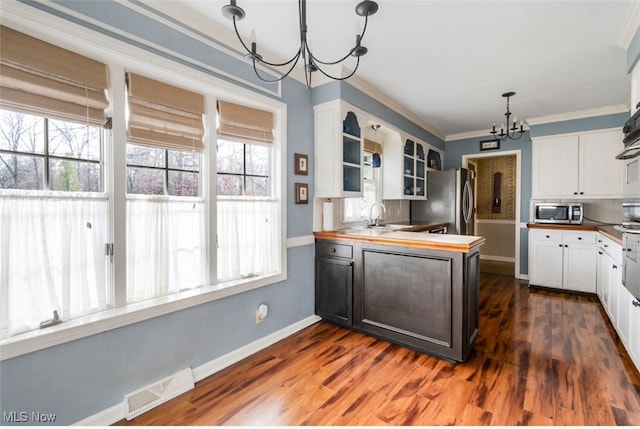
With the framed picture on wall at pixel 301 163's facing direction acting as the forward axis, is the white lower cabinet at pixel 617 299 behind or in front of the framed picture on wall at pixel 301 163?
in front

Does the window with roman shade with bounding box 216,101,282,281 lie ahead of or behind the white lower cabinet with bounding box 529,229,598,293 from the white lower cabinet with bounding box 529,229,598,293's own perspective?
ahead

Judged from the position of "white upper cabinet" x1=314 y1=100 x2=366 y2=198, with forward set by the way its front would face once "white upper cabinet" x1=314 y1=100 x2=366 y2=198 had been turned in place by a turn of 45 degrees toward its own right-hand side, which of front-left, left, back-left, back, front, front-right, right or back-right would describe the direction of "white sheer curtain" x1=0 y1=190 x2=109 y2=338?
front-right

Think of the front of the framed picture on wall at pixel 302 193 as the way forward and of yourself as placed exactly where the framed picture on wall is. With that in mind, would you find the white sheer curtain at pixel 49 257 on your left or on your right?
on your right

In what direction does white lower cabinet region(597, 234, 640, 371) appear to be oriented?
to the viewer's left

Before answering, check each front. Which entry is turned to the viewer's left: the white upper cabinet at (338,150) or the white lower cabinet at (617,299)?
the white lower cabinet

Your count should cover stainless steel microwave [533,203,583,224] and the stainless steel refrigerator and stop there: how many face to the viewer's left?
0

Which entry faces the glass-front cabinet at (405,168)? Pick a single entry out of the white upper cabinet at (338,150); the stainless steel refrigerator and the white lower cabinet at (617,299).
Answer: the white lower cabinet

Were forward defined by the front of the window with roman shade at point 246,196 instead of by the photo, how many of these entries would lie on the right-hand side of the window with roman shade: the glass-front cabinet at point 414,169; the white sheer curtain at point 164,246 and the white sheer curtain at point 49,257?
2

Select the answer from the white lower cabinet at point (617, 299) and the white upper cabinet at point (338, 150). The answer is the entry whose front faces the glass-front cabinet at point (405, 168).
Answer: the white lower cabinet

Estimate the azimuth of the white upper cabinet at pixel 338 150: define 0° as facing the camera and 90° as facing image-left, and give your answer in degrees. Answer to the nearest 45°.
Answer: approximately 315°
